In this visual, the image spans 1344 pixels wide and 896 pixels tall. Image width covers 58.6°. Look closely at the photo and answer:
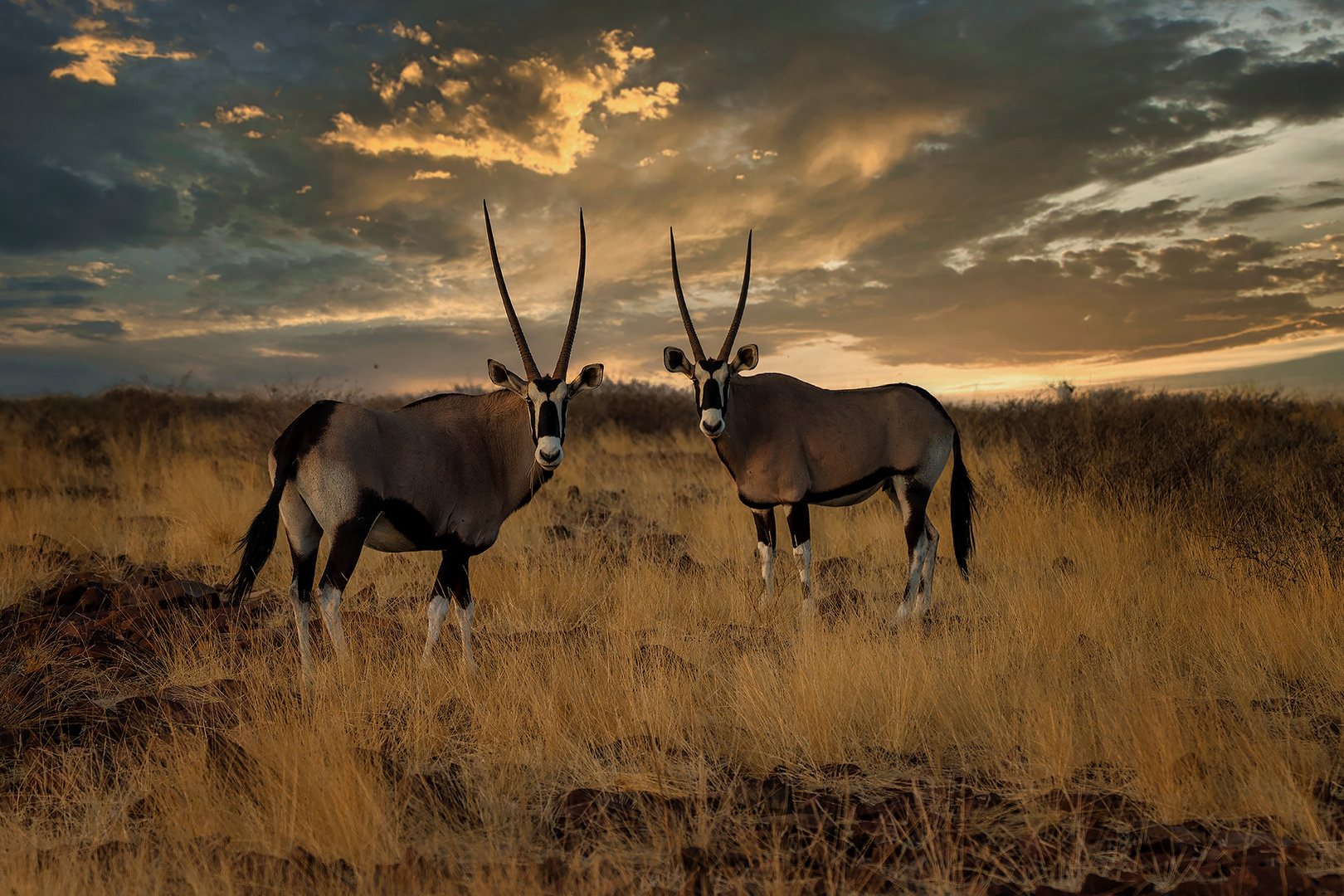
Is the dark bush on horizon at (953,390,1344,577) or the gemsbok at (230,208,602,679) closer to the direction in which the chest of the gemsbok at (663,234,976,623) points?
the gemsbok

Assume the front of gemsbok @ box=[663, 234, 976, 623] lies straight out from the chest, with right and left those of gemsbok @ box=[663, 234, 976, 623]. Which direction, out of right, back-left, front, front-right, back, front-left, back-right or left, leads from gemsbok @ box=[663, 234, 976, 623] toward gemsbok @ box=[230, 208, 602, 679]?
front-left

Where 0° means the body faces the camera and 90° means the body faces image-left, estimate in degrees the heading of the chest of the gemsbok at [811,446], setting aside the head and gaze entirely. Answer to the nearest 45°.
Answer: approximately 90°

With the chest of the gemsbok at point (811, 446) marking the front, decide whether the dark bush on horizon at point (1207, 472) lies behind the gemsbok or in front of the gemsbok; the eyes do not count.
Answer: behind
